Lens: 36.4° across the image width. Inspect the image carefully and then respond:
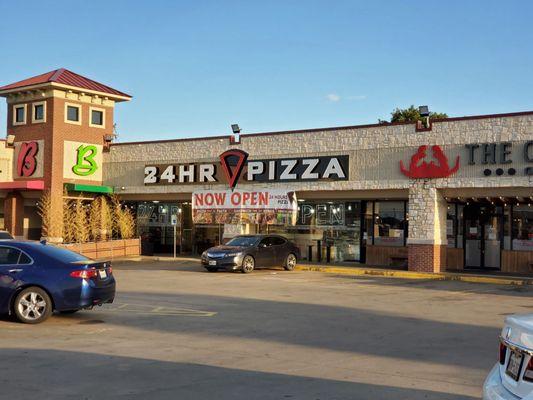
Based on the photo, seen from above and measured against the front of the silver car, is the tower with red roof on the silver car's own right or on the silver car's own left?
on the silver car's own left

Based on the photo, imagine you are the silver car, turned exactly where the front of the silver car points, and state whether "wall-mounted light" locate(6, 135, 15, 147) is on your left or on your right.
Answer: on your left

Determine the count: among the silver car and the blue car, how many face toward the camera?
0

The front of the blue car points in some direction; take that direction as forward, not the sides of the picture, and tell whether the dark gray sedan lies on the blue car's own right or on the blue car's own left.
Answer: on the blue car's own right

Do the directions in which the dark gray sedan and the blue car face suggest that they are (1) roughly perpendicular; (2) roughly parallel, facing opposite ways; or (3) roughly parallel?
roughly perpendicular

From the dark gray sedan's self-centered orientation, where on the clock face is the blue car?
The blue car is roughly at 11 o'clock from the dark gray sedan.

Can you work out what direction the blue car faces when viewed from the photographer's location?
facing away from the viewer and to the left of the viewer

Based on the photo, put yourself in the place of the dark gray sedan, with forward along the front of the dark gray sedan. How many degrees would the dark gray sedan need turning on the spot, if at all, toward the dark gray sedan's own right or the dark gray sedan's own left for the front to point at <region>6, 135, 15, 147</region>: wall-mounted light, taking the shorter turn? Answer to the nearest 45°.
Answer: approximately 90° to the dark gray sedan's own right

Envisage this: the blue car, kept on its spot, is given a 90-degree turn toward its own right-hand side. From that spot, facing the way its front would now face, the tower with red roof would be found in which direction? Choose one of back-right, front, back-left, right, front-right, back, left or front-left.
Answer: front-left

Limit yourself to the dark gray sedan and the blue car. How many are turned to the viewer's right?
0

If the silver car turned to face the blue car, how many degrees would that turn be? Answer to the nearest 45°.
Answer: approximately 90° to its left

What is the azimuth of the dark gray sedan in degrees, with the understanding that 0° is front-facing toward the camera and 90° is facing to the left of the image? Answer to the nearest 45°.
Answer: approximately 45°

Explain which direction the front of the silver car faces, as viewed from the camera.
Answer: facing away from the viewer and to the right of the viewer
